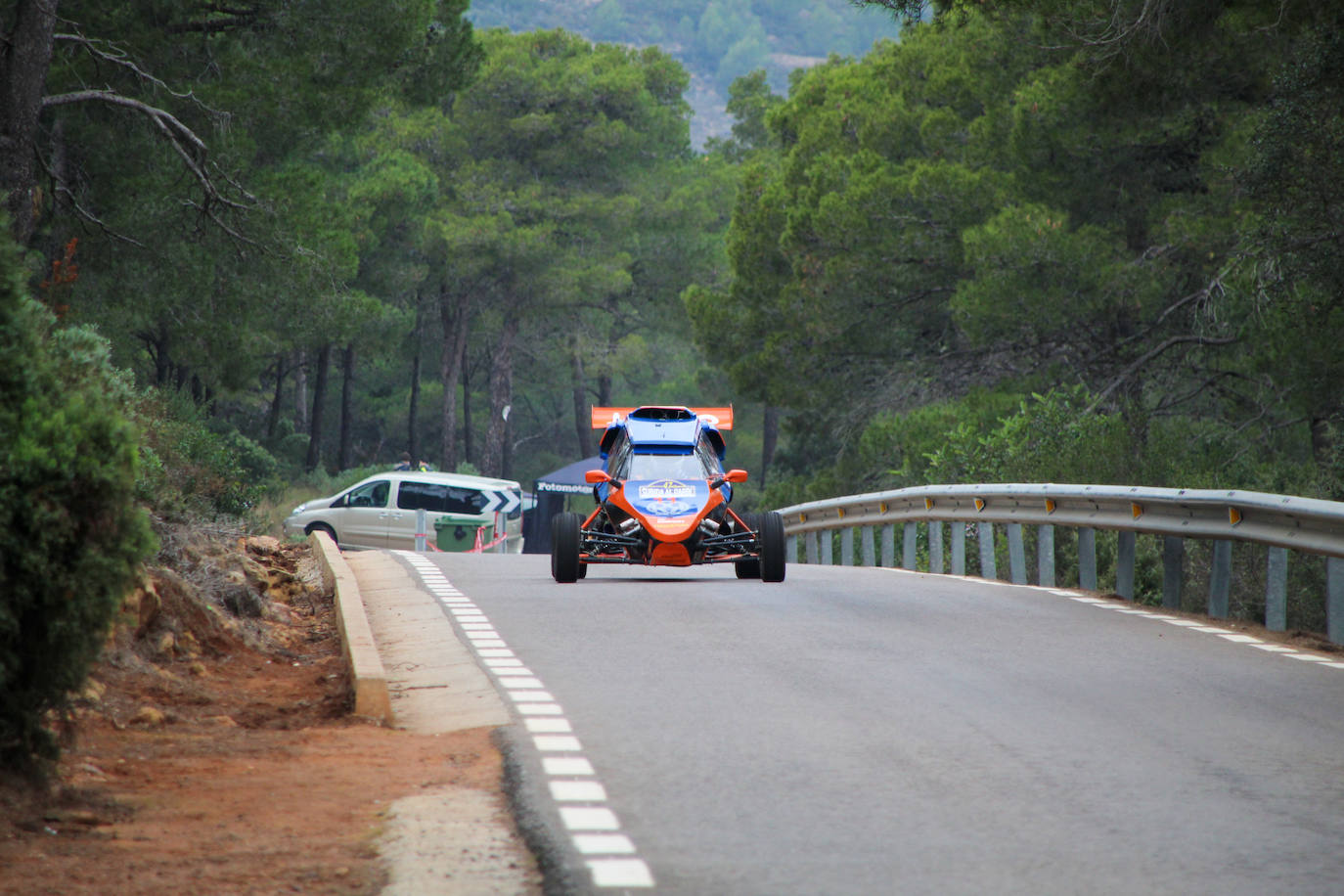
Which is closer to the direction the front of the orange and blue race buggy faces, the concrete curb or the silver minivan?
the concrete curb

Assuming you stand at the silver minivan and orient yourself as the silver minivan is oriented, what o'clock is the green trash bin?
The green trash bin is roughly at 7 o'clock from the silver minivan.

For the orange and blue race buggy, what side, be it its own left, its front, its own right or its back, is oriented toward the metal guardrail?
left

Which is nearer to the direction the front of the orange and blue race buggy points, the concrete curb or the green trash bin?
the concrete curb

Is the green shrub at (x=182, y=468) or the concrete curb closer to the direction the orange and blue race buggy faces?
the concrete curb

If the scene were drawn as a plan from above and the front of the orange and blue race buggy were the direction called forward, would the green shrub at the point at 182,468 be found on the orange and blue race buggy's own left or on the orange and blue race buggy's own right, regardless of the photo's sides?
on the orange and blue race buggy's own right

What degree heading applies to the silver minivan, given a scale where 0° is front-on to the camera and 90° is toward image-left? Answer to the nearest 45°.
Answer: approximately 90°

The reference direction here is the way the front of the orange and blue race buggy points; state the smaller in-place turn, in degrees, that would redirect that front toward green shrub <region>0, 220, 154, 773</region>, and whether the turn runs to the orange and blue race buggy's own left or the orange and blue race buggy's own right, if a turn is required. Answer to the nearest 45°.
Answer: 0° — it already faces it

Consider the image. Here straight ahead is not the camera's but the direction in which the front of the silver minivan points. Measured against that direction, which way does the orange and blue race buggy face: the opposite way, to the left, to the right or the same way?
to the left

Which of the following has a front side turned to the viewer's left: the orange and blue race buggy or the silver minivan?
the silver minivan

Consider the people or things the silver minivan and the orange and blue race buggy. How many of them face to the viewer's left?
1
